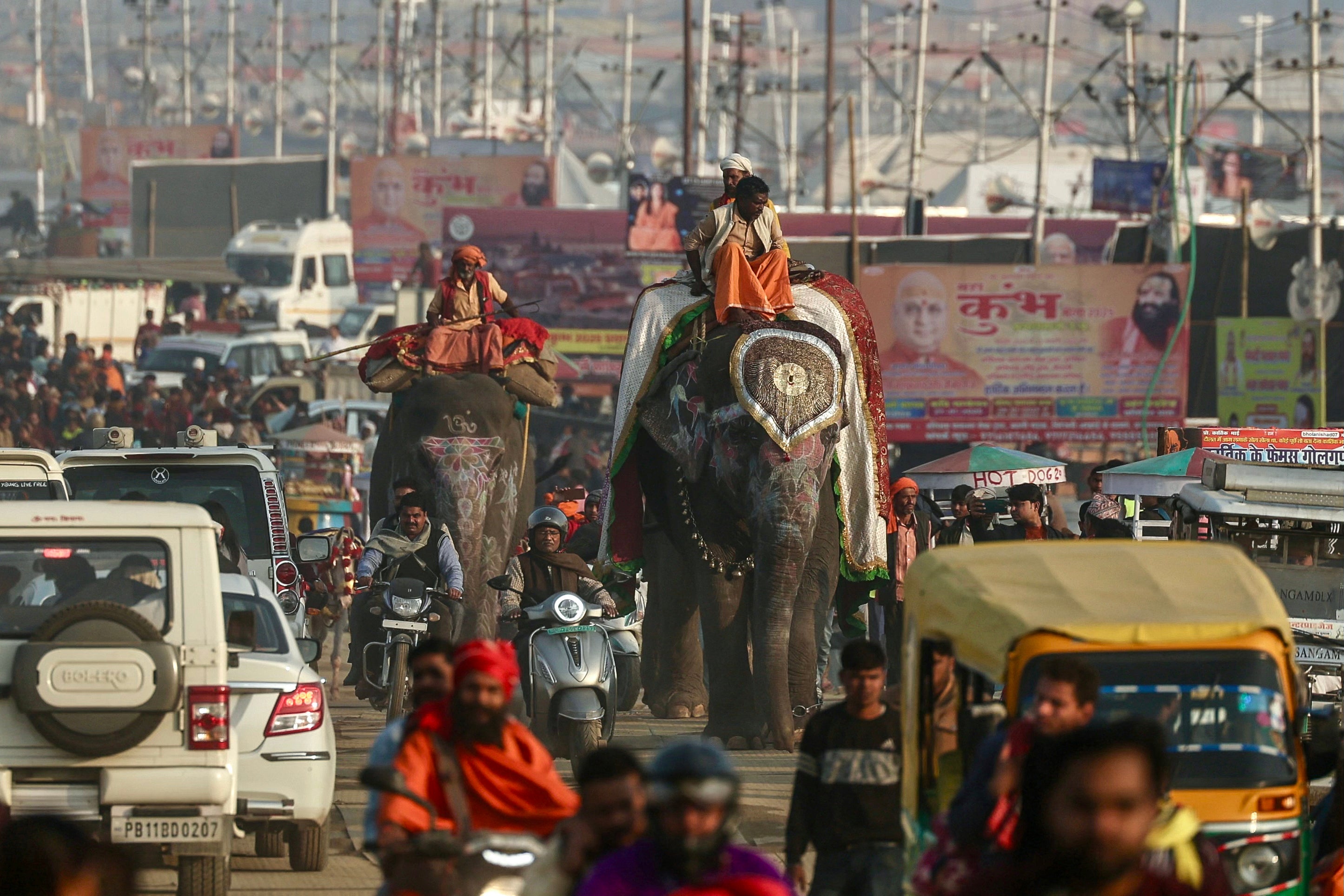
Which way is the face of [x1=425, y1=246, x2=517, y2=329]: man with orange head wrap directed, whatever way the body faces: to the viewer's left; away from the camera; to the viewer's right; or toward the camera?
toward the camera

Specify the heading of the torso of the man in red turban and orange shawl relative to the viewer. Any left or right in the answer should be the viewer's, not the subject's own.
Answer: facing the viewer

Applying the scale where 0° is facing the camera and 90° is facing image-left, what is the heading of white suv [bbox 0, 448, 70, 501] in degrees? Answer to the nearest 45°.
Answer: approximately 180°

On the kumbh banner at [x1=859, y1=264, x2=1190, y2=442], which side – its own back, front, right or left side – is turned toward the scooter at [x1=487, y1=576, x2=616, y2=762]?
front

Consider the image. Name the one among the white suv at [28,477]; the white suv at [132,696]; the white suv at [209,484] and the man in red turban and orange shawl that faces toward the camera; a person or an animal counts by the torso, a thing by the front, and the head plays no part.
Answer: the man in red turban and orange shawl

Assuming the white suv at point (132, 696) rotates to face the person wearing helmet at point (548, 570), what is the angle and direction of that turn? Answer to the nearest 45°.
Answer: approximately 45° to its right

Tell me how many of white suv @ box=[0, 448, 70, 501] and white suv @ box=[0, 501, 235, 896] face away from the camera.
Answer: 2

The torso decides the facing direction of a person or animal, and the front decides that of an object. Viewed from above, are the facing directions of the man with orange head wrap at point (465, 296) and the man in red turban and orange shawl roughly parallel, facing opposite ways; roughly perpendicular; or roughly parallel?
roughly parallel

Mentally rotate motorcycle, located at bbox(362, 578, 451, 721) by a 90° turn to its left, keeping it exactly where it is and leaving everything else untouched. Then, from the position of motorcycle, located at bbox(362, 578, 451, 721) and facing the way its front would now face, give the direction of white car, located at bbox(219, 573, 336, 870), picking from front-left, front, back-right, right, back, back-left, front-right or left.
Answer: right

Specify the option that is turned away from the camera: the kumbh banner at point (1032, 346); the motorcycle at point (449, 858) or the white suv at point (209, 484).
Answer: the white suv

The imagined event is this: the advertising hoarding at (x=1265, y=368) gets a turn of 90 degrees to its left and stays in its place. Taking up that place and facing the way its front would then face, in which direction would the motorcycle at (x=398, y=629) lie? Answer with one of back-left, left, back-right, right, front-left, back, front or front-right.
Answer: right

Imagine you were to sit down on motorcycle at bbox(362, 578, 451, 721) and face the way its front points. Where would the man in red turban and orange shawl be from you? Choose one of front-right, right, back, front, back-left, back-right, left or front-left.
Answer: front

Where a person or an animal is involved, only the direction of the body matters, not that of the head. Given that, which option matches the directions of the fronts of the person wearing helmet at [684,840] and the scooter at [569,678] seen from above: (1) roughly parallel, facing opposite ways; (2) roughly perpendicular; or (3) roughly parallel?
roughly parallel

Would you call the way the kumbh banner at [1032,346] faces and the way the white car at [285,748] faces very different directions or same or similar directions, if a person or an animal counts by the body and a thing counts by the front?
very different directions

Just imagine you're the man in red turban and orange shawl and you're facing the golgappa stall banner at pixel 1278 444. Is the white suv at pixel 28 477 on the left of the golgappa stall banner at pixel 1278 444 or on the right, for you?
left

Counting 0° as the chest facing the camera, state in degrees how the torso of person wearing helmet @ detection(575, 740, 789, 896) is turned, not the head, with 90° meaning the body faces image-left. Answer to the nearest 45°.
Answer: approximately 0°

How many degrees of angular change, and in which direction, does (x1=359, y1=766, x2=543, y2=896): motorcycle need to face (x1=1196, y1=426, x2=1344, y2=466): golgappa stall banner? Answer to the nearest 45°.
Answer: approximately 180°

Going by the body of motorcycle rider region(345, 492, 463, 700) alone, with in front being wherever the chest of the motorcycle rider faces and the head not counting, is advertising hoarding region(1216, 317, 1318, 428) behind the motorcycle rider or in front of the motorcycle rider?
behind
